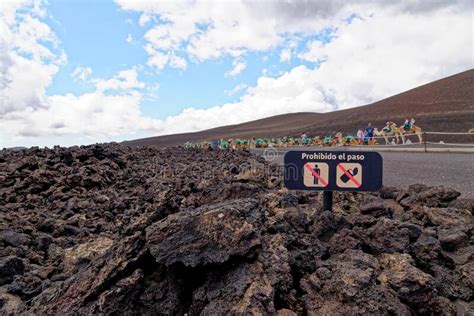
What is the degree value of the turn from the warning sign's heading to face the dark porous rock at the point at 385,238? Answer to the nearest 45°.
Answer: approximately 45° to its left

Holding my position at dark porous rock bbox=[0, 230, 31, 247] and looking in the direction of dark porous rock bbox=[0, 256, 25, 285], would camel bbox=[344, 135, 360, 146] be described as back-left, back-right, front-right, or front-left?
back-left

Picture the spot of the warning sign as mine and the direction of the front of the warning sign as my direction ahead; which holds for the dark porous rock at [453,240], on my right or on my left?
on my left

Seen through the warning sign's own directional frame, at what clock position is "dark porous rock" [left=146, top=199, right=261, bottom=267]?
The dark porous rock is roughly at 1 o'clock from the warning sign.

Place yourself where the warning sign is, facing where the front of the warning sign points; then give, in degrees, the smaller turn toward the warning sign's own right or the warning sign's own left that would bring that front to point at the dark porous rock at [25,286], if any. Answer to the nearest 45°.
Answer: approximately 45° to the warning sign's own right

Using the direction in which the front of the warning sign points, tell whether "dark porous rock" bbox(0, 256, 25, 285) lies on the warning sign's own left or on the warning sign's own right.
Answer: on the warning sign's own right

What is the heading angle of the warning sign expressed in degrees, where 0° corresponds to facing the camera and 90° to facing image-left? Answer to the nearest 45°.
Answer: approximately 0°

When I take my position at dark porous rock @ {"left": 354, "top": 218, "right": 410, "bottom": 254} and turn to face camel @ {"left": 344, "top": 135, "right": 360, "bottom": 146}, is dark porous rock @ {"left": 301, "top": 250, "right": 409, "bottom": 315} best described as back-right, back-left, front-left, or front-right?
back-left

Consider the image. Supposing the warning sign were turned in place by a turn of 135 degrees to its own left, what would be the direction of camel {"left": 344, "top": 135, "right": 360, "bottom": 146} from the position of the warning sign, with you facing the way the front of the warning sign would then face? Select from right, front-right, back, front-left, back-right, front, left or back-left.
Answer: front-left
